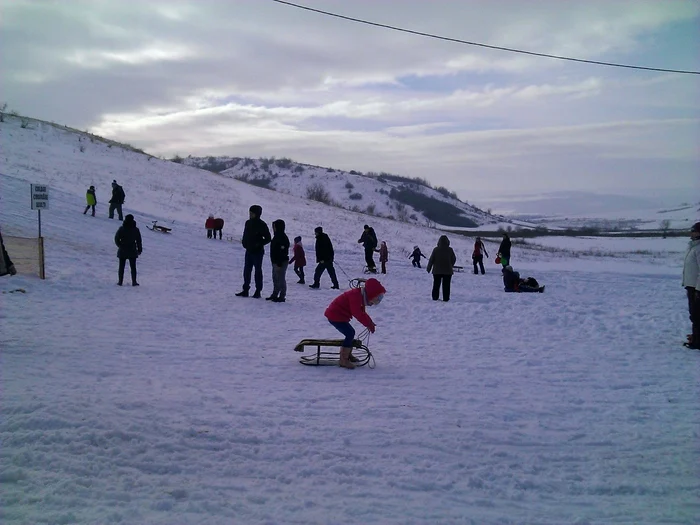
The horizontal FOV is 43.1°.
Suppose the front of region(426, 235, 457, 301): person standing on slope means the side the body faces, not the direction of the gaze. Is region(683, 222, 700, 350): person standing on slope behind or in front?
behind

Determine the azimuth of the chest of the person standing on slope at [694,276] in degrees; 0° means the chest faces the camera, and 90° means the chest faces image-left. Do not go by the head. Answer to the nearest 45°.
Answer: approximately 90°

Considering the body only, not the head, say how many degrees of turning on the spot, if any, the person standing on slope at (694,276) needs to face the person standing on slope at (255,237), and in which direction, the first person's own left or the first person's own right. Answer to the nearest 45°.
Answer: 0° — they already face them

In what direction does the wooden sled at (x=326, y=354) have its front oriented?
to the viewer's right

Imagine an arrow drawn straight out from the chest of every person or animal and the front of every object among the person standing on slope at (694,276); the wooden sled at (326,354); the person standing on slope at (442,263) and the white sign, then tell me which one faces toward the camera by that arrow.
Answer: the white sign

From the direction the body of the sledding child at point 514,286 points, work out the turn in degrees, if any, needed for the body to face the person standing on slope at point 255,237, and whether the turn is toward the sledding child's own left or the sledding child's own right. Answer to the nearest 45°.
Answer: approximately 135° to the sledding child's own right

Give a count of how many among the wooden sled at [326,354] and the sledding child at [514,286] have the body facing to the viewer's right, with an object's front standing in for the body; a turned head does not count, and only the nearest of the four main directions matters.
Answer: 2
